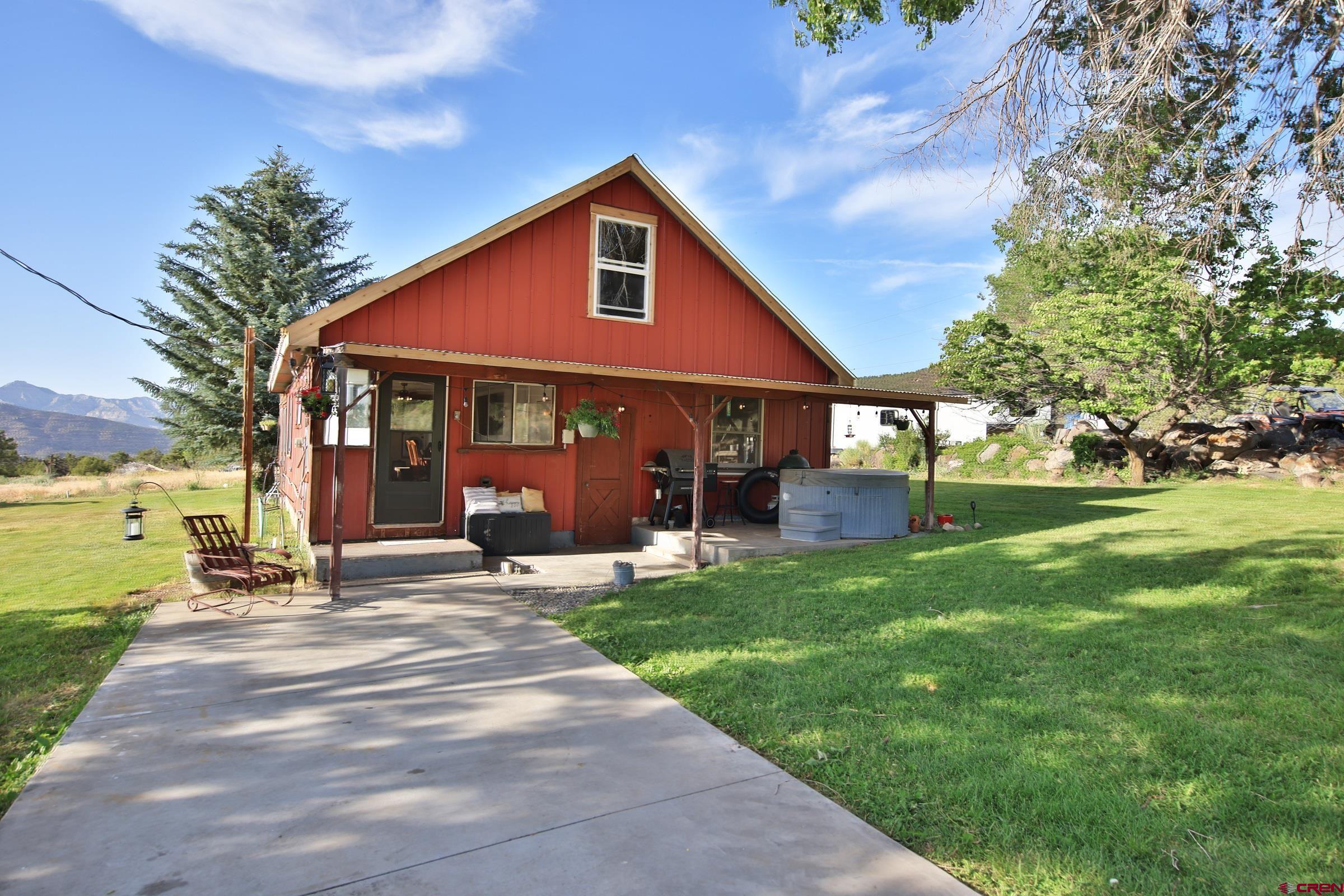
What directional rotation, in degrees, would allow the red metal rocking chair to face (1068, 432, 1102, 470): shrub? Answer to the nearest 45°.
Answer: approximately 45° to its left

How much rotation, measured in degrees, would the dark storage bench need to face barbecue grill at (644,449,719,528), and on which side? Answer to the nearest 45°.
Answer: approximately 90° to its left

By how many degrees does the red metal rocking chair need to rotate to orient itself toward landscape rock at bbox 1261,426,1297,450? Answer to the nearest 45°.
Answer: approximately 45° to its left

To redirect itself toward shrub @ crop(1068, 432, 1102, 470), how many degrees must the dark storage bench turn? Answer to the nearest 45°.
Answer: approximately 135° to its left

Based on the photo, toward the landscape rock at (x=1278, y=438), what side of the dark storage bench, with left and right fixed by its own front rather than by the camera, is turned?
left

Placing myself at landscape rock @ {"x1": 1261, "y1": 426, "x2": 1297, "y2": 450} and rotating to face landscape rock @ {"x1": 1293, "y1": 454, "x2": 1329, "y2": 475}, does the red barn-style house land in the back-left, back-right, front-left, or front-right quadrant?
front-right

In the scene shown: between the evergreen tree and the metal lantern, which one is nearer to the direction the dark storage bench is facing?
the metal lantern

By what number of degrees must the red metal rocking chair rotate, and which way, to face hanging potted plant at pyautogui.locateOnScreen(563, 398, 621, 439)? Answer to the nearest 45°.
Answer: approximately 45° to its left

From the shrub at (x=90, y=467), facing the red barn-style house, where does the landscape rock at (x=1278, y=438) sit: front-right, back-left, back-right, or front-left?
front-left

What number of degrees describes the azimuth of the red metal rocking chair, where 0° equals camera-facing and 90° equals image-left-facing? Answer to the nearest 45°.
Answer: approximately 315°

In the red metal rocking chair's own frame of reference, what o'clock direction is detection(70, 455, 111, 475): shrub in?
The shrub is roughly at 7 o'clock from the red metal rocking chair.

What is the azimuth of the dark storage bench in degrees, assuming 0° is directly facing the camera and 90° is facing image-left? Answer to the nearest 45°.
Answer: approximately 0°

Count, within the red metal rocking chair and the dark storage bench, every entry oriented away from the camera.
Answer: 0

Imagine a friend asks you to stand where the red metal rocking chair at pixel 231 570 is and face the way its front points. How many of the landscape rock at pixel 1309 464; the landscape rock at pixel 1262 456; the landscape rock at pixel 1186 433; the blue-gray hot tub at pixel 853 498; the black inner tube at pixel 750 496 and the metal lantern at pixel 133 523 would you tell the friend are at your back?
1

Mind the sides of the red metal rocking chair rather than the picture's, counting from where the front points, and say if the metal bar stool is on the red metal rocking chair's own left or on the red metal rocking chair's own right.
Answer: on the red metal rocking chair's own left

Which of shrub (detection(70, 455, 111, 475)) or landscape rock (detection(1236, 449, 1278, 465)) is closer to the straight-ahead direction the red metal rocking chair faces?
the landscape rock

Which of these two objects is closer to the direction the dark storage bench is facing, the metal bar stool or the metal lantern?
the metal lantern
